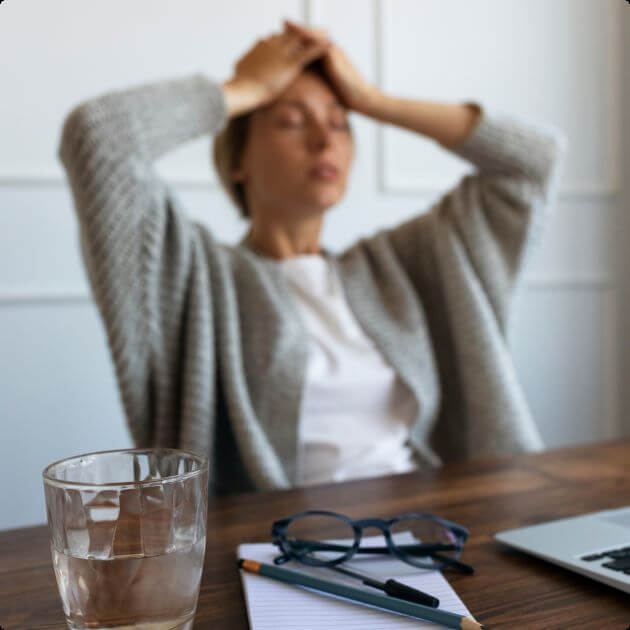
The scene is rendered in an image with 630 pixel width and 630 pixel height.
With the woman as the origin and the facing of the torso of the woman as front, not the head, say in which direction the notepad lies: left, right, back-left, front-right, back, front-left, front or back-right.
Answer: front-right

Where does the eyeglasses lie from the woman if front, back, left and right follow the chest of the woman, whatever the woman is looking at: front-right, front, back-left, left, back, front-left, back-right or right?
front-right

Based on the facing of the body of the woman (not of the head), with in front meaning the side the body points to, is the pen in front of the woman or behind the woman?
in front

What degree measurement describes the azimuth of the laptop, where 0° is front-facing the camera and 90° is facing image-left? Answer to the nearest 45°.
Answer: approximately 135°

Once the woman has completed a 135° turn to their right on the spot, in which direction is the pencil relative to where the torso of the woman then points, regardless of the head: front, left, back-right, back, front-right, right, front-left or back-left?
left

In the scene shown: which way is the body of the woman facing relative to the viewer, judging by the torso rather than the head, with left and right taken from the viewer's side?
facing the viewer and to the right of the viewer

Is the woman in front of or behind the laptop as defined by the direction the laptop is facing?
in front

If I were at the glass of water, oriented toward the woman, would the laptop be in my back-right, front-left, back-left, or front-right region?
front-right

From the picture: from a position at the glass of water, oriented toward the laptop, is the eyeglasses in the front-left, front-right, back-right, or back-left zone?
front-left
